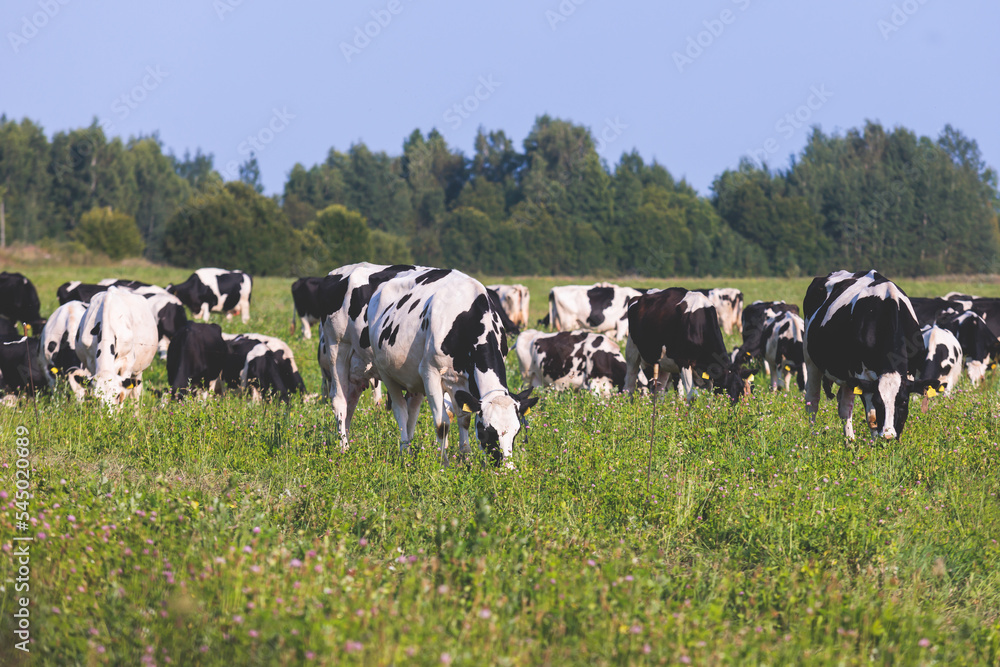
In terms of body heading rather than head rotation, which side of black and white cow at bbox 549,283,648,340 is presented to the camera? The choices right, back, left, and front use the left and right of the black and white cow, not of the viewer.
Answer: right

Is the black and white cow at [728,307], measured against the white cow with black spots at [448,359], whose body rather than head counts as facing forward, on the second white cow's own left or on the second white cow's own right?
on the second white cow's own left

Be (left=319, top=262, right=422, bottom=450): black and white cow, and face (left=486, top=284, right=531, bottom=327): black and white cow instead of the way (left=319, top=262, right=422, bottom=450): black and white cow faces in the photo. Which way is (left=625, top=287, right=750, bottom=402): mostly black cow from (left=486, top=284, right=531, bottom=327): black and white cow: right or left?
right

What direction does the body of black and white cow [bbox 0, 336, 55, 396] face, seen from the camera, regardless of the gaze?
to the viewer's right

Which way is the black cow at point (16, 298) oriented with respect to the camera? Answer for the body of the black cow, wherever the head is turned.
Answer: to the viewer's right
